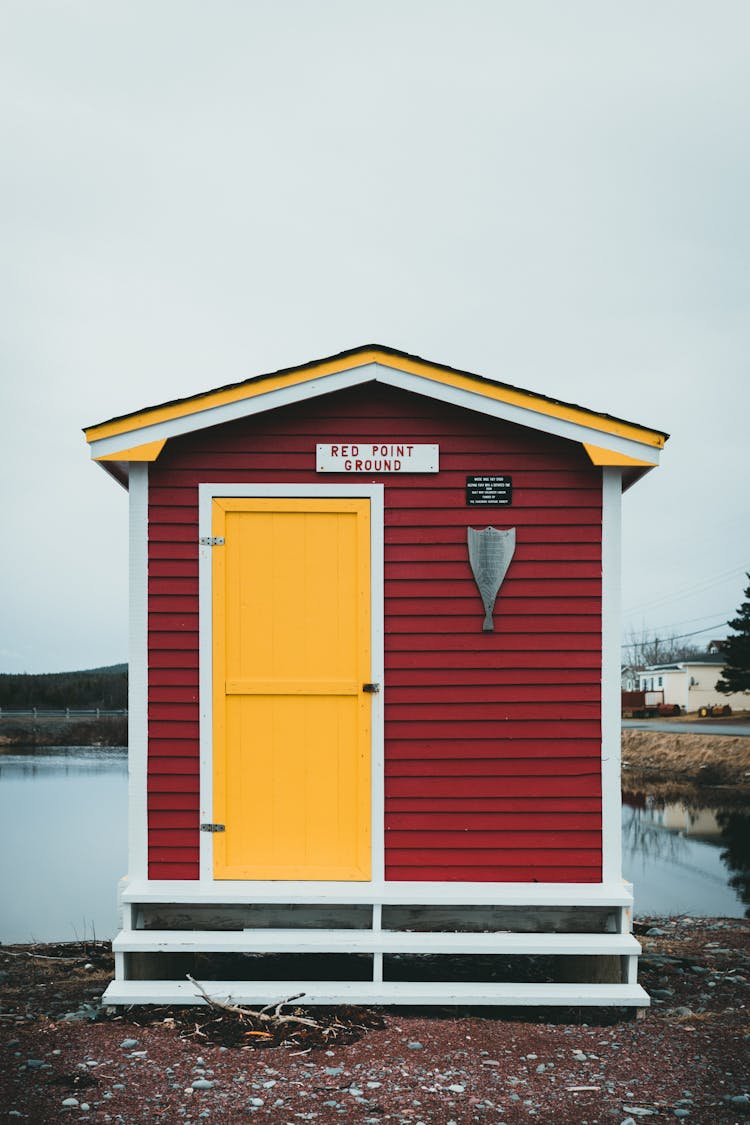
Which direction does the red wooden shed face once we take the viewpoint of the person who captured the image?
facing the viewer

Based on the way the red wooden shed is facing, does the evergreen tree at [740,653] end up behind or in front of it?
behind
